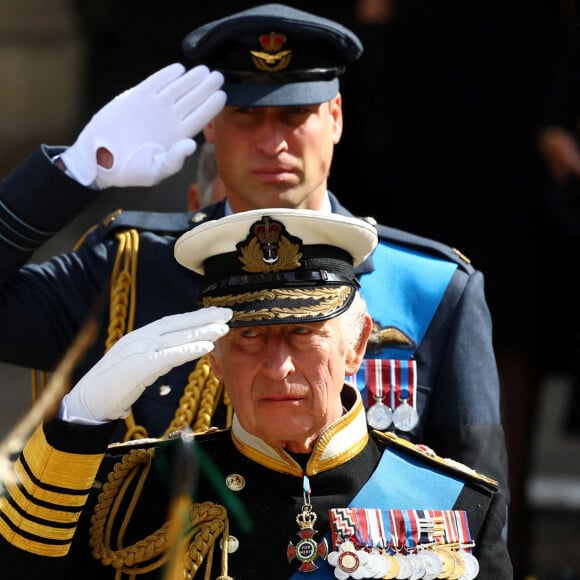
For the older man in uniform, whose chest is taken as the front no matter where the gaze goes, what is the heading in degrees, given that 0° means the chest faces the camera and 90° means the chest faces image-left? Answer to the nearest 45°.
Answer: approximately 0°
